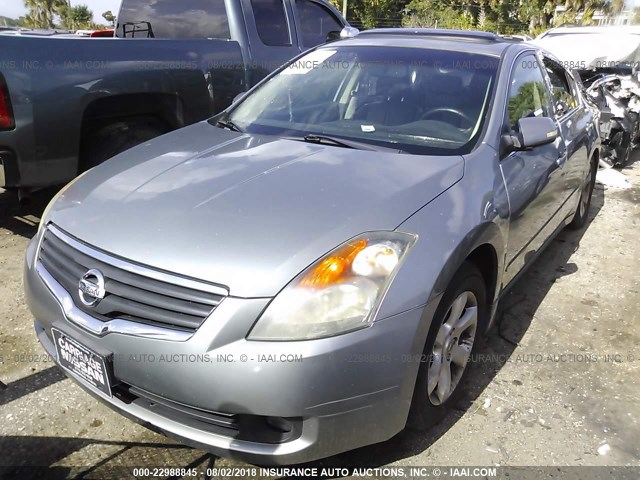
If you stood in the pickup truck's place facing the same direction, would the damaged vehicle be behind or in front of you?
in front

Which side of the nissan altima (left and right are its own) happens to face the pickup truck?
right

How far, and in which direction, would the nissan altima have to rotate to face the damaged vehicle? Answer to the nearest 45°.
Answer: approximately 180°

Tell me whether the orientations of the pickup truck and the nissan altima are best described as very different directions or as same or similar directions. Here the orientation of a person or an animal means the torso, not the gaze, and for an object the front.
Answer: very different directions

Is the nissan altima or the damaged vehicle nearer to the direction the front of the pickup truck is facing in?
the damaged vehicle

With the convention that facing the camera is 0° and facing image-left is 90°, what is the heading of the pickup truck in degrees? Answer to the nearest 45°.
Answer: approximately 225°
